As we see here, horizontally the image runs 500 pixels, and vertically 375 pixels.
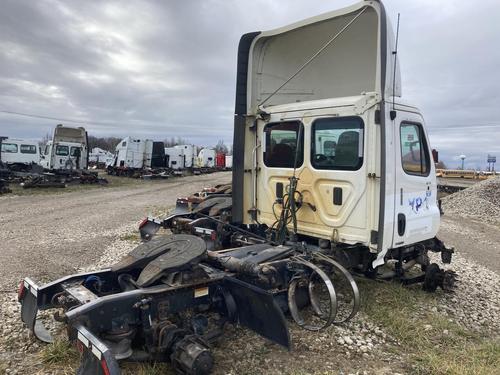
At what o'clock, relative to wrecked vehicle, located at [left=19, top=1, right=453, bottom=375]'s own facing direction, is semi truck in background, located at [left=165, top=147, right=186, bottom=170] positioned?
The semi truck in background is roughly at 10 o'clock from the wrecked vehicle.

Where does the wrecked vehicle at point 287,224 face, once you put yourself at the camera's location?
facing away from the viewer and to the right of the viewer
